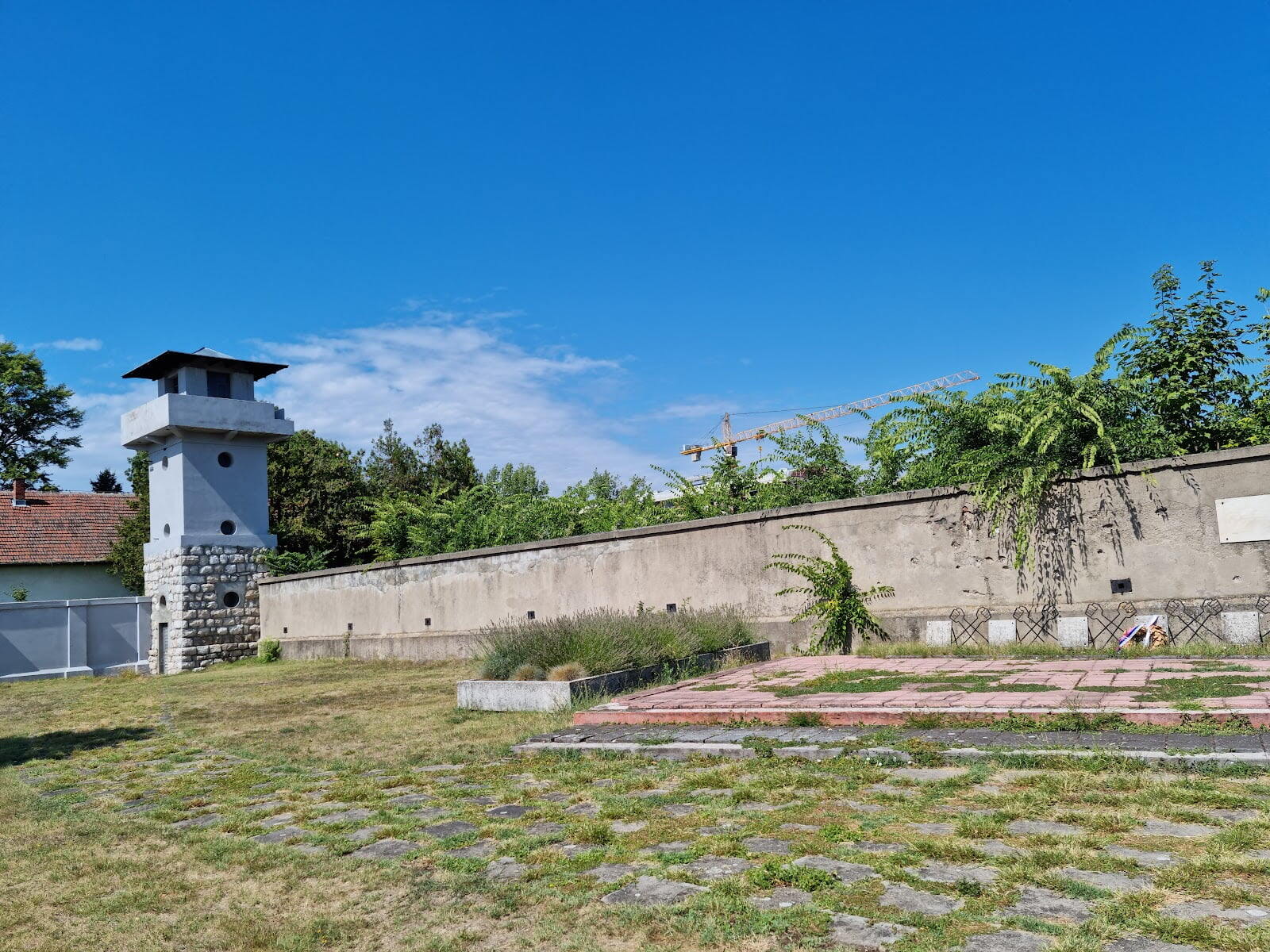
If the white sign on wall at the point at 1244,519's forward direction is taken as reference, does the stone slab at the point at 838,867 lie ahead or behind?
ahead

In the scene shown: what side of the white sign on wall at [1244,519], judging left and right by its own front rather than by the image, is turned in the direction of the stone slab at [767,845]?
front

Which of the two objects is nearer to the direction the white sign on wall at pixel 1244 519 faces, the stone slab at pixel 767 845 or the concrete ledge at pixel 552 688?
the stone slab

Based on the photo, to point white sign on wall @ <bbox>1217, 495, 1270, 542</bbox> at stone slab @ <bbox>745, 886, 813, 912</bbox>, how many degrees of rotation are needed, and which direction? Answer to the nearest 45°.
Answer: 0° — it already faces it

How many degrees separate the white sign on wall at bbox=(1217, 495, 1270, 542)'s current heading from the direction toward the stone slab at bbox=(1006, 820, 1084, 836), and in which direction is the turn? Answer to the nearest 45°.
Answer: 0° — it already faces it

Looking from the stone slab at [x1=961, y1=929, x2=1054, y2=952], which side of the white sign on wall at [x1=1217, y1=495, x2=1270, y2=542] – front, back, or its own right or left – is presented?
front

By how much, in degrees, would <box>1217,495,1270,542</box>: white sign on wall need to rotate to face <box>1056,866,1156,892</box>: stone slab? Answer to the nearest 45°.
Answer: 0° — it already faces it

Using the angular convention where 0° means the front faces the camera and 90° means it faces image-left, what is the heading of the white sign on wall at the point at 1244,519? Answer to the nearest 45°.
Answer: approximately 0°

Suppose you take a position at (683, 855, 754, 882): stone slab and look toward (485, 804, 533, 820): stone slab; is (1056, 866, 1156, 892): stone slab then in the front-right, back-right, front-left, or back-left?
back-right

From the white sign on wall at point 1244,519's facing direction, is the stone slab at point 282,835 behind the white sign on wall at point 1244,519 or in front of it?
in front

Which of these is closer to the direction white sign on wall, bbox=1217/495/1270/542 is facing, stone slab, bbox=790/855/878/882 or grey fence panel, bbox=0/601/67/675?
the stone slab

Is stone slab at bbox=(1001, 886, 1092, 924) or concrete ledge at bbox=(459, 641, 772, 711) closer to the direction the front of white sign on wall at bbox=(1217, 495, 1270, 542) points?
the stone slab

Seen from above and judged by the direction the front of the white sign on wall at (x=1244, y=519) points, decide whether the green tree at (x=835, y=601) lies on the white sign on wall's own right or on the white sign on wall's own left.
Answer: on the white sign on wall's own right

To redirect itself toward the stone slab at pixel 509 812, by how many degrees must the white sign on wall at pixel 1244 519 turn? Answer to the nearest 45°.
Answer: approximately 45° to its right
